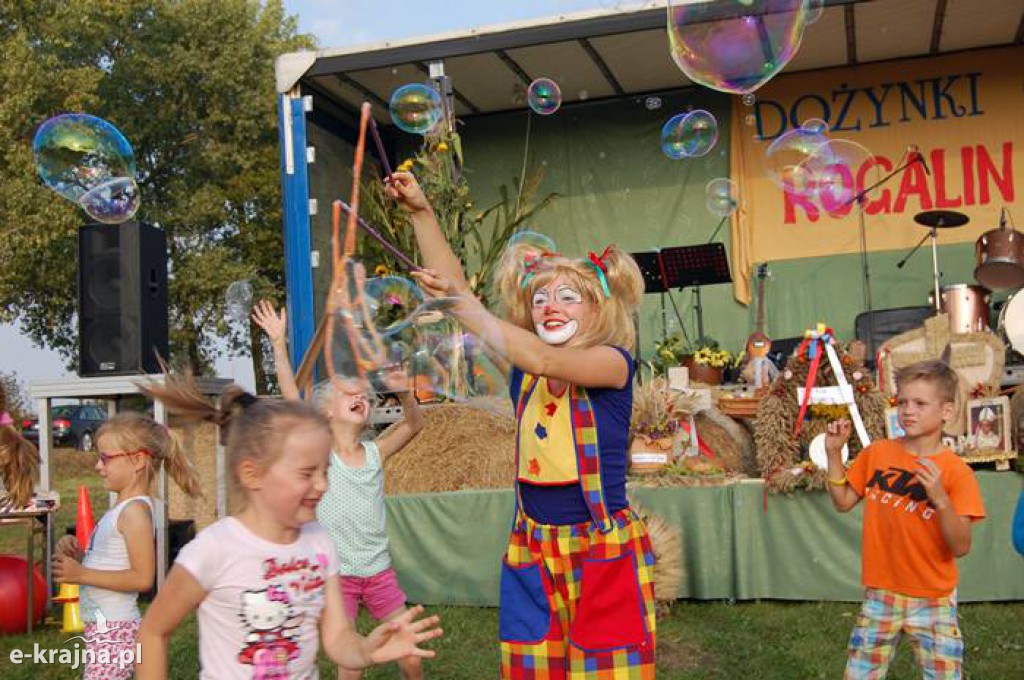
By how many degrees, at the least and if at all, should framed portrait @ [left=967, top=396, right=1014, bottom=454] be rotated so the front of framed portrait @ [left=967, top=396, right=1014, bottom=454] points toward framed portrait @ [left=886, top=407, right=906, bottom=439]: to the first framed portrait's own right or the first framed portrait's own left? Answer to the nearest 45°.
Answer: approximately 45° to the first framed portrait's own right

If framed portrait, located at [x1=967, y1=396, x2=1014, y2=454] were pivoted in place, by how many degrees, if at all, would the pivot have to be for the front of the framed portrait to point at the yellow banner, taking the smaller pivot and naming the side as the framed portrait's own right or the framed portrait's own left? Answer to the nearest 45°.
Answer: approximately 180°

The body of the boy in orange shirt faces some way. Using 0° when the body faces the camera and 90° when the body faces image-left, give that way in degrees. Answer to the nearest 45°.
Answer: approximately 45°

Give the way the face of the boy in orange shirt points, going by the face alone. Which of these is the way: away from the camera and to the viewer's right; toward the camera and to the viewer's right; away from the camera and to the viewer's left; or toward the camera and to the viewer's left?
toward the camera and to the viewer's left

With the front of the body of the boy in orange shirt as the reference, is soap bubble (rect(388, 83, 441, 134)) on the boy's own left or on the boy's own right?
on the boy's own right

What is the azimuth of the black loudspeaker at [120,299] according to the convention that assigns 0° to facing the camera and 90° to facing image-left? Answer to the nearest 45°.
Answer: approximately 45°

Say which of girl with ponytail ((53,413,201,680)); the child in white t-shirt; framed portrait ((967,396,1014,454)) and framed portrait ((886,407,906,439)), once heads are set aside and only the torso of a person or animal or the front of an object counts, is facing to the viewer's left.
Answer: the girl with ponytail

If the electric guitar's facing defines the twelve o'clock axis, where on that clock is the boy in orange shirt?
The boy in orange shirt is roughly at 12 o'clock from the electric guitar.

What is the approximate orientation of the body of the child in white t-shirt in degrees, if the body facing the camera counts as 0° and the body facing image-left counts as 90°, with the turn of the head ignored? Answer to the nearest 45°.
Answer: approximately 315°

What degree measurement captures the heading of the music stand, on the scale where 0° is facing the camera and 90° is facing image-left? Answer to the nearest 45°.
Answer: approximately 180°

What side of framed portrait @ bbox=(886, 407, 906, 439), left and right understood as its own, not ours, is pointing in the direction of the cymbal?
back

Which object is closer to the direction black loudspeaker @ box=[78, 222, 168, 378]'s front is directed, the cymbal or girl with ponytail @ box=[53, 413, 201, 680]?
the girl with ponytail

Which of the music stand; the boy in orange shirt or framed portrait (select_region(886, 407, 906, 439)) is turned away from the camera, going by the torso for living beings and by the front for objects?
the music stand

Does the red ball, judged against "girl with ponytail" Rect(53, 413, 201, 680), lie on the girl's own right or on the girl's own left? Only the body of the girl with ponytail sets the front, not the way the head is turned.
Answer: on the girl's own right

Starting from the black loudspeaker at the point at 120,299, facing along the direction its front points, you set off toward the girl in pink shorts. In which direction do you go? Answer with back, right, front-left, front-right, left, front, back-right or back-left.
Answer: front-left
